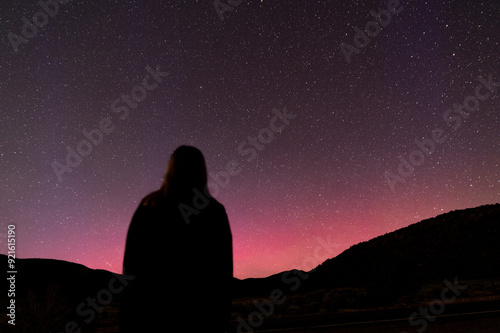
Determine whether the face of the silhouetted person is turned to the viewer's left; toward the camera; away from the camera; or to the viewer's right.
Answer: away from the camera

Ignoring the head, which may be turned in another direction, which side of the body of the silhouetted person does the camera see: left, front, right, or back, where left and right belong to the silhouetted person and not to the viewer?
back
